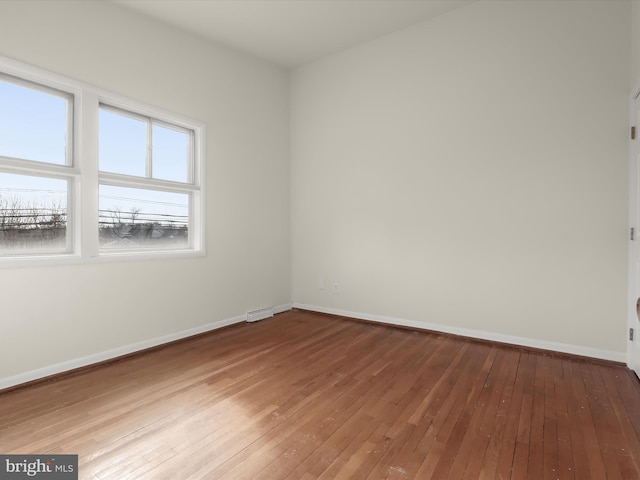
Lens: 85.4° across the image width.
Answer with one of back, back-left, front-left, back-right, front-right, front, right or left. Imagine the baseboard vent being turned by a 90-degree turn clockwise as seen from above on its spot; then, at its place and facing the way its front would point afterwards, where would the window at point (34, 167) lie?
front

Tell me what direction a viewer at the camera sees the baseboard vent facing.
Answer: facing the viewer and to the right of the viewer
